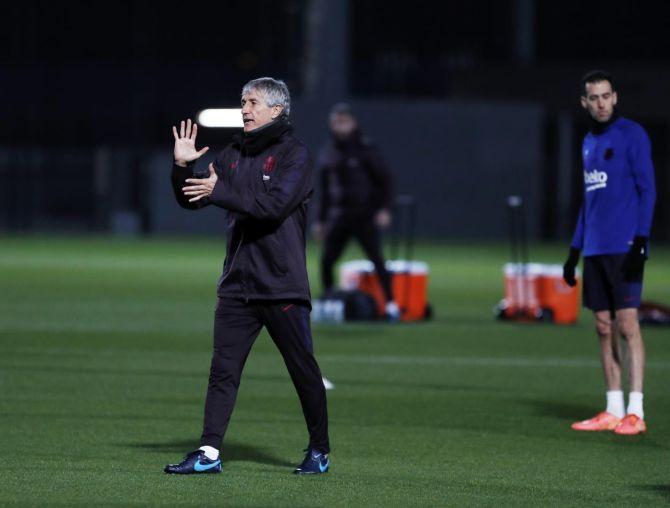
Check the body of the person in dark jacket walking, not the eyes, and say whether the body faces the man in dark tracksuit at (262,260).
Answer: yes

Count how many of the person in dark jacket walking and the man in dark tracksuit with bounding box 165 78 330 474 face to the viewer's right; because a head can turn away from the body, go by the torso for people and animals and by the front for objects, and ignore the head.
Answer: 0

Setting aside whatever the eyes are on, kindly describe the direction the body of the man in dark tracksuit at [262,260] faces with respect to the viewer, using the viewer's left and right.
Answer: facing the viewer and to the left of the viewer

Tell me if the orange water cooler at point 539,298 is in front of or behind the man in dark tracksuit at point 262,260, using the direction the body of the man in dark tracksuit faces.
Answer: behind

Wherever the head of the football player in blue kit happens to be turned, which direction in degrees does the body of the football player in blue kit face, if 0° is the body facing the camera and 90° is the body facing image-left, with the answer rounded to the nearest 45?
approximately 45°

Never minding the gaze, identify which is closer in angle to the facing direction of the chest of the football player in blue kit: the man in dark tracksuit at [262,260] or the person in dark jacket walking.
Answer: the man in dark tracksuit

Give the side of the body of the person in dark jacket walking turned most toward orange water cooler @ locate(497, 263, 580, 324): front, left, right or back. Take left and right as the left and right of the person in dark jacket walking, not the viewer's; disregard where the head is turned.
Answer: left

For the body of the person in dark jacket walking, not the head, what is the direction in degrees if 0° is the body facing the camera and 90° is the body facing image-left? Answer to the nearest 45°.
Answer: approximately 0°
